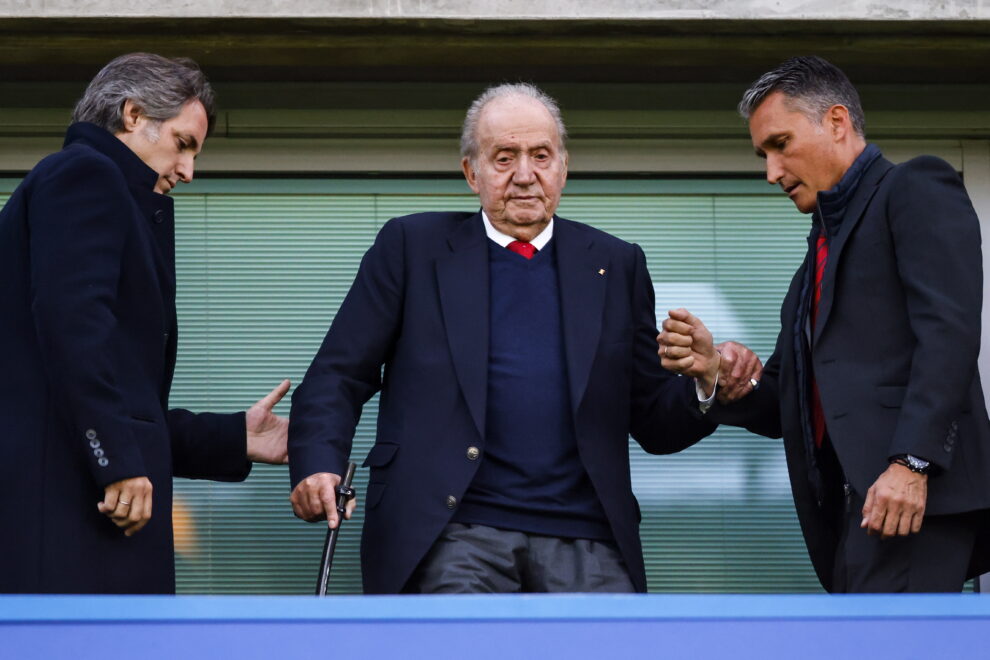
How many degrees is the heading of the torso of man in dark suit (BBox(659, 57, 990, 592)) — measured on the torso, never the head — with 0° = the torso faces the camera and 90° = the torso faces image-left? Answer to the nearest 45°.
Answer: approximately 45°

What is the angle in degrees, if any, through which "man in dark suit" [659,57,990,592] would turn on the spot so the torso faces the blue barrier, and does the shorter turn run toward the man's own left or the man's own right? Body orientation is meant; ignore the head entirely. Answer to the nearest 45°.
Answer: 0° — they already face it

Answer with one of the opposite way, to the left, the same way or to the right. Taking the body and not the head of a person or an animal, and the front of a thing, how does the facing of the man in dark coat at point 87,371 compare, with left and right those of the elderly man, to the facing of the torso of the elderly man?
to the left

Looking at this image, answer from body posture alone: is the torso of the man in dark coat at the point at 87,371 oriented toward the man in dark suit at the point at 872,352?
yes

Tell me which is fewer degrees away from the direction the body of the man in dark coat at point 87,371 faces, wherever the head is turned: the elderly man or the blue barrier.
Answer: the elderly man

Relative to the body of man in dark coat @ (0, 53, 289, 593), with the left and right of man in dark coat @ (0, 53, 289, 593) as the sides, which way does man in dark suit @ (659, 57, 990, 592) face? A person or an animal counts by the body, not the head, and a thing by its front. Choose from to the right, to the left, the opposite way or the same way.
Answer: the opposite way

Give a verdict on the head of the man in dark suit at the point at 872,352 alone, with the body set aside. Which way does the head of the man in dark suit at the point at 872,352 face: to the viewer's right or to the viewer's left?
to the viewer's left

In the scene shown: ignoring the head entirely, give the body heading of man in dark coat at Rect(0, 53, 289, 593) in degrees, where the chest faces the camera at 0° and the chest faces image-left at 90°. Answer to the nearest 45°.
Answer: approximately 270°

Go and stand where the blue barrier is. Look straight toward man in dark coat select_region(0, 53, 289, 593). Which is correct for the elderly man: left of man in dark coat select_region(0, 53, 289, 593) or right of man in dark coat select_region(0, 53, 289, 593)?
right

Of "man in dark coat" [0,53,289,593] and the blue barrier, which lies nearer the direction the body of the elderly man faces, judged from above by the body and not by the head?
the blue barrier

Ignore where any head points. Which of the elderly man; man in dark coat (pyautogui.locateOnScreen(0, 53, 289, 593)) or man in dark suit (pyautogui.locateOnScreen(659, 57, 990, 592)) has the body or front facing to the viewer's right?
man in dark coat (pyautogui.locateOnScreen(0, 53, 289, 593))

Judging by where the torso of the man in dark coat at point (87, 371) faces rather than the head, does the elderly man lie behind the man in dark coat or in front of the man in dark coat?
in front
